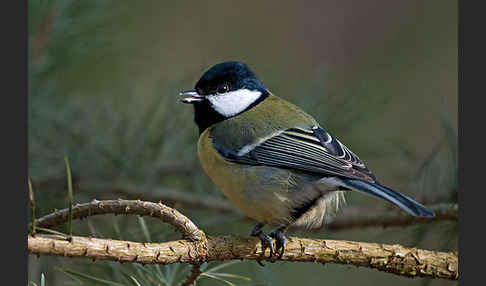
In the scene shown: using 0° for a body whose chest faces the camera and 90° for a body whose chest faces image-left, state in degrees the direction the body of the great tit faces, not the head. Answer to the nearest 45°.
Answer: approximately 90°
